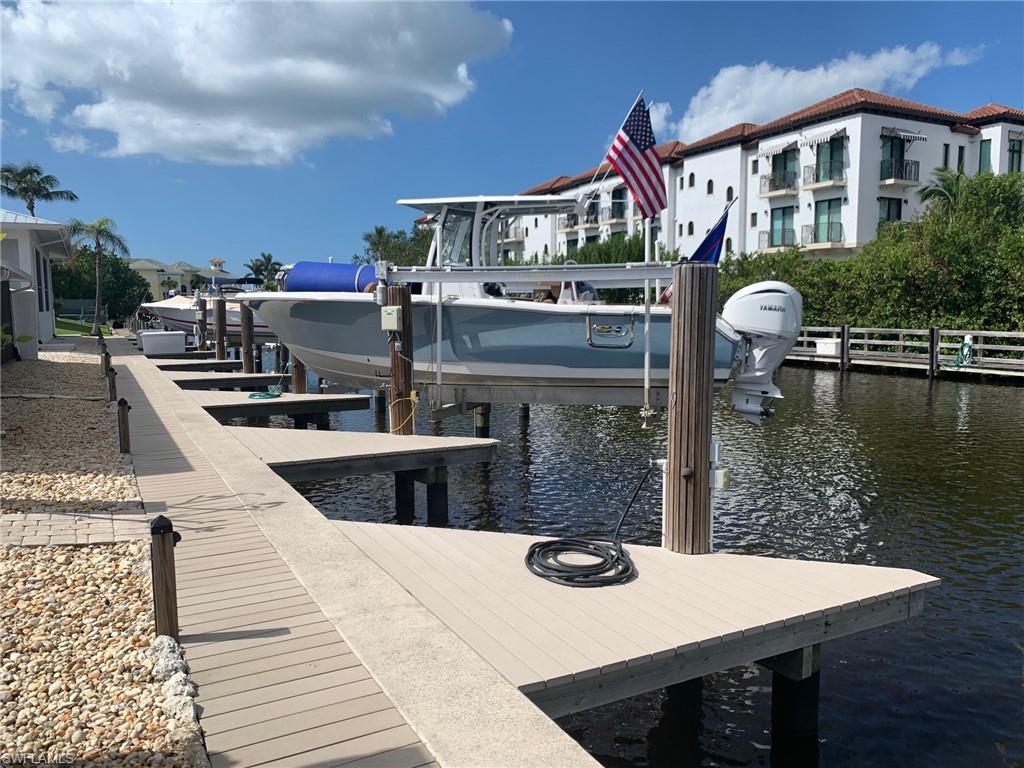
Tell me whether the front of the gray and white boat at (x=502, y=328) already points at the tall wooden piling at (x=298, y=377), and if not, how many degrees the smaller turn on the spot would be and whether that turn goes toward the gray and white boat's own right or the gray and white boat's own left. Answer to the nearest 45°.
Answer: approximately 45° to the gray and white boat's own right

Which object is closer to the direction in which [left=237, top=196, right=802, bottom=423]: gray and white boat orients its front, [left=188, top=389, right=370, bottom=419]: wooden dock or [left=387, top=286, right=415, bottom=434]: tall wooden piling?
the wooden dock

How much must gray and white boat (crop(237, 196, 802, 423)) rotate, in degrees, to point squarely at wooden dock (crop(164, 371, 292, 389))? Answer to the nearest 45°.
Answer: approximately 45° to its right

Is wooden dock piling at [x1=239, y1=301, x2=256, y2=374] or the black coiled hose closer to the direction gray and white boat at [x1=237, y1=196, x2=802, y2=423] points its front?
the wooden dock piling

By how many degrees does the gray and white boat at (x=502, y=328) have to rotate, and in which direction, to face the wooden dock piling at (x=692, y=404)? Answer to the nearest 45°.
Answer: approximately 90° to its left

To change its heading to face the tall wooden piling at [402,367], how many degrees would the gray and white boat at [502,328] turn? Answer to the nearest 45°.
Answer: approximately 45° to its left

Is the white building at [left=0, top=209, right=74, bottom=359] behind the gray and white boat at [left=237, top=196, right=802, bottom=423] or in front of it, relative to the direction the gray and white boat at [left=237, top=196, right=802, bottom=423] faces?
in front

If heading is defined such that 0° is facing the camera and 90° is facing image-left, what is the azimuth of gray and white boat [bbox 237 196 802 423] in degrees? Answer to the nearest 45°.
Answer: approximately 90°

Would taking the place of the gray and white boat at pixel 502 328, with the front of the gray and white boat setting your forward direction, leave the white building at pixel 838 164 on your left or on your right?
on your right

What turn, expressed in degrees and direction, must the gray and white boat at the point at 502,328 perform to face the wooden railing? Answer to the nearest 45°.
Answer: approximately 135° to its right
